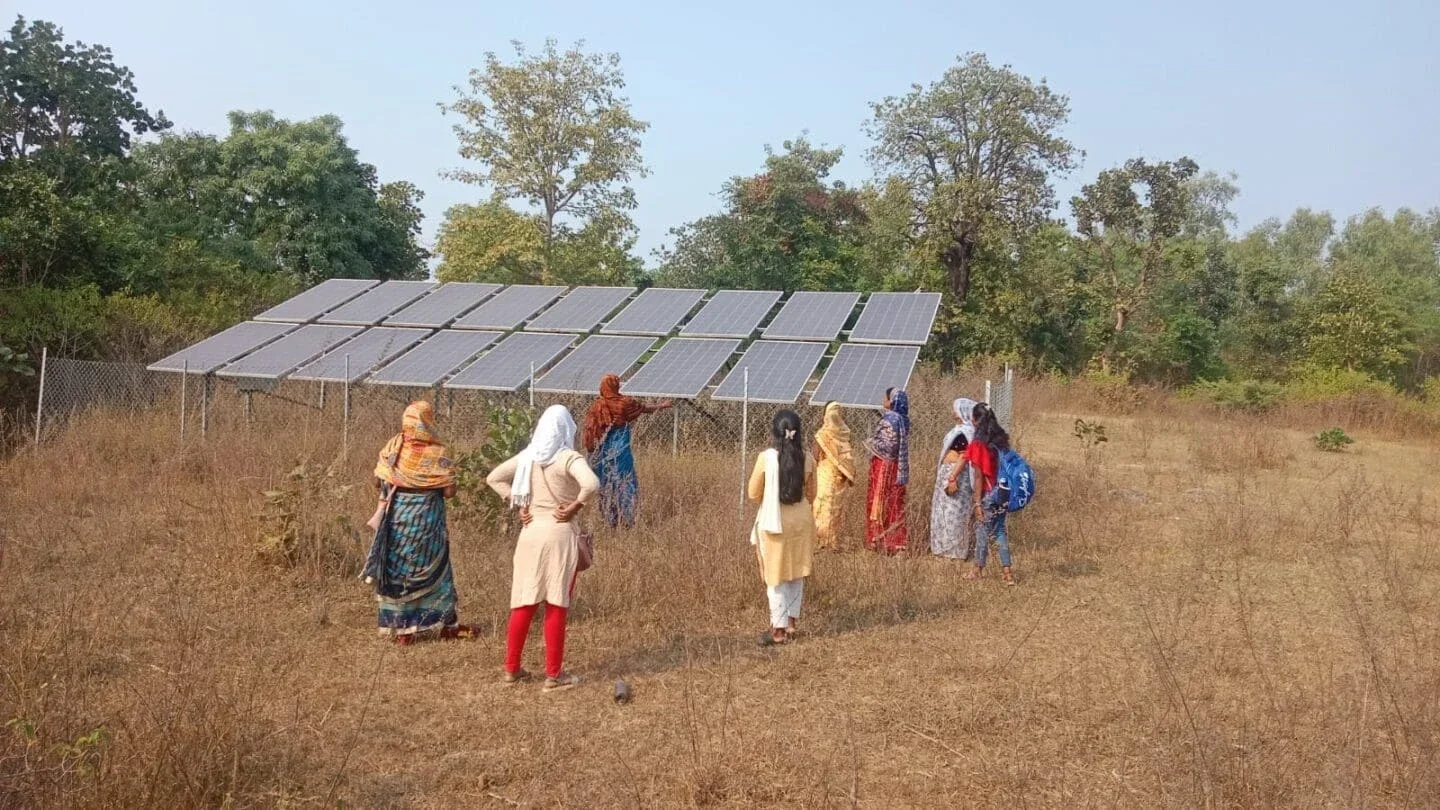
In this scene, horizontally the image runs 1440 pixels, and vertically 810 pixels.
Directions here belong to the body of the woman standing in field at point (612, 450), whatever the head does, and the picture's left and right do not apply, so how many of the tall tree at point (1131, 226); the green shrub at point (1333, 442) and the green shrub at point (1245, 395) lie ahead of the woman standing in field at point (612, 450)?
3

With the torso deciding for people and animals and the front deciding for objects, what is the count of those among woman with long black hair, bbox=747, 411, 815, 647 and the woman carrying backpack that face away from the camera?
1

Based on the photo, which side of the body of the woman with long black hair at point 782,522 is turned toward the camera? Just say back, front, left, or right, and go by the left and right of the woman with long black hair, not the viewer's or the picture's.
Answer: back

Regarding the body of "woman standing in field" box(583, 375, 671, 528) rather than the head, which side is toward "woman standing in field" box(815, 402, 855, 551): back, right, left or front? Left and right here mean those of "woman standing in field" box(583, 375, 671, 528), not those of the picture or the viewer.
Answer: right

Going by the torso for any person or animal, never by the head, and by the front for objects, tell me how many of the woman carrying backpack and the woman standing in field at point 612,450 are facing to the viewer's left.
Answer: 1

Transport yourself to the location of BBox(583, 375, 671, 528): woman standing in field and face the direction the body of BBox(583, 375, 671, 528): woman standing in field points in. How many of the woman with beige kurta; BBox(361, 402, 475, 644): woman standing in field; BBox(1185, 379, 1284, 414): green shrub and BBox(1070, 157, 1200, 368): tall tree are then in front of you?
2

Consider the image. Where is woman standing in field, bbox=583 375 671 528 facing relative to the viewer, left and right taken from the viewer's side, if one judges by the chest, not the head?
facing away from the viewer and to the right of the viewer

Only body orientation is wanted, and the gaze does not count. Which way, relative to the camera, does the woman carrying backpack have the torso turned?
to the viewer's left

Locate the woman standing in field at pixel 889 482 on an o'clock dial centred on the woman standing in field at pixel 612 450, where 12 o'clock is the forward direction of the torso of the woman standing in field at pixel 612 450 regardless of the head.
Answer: the woman standing in field at pixel 889 482 is roughly at 2 o'clock from the woman standing in field at pixel 612 450.

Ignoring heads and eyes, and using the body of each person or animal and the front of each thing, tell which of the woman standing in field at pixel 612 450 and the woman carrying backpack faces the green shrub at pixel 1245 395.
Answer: the woman standing in field

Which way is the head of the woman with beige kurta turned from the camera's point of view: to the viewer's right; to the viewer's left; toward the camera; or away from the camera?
away from the camera

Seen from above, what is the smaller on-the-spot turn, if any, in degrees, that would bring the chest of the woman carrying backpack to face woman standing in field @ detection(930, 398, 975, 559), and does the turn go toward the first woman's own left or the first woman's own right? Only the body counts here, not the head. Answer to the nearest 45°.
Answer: approximately 45° to the first woman's own right

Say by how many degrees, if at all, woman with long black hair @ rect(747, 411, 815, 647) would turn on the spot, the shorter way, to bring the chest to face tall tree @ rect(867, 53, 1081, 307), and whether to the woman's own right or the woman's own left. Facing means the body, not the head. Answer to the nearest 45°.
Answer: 0° — they already face it

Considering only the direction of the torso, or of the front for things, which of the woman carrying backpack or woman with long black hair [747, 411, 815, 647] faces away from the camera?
the woman with long black hair
